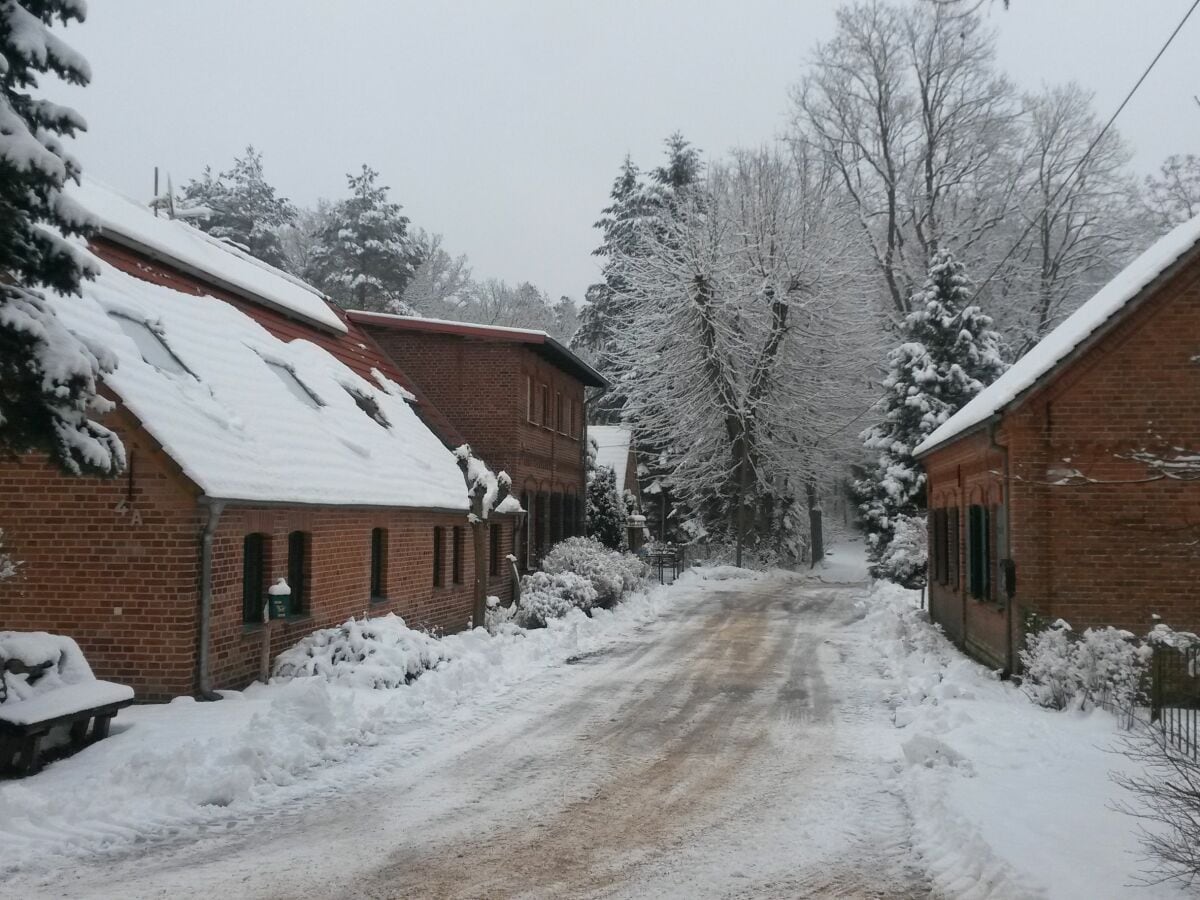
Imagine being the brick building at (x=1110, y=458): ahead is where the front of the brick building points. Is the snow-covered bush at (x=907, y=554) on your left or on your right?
on your right

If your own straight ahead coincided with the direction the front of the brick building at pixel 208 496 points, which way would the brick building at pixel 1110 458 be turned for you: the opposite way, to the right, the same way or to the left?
the opposite way

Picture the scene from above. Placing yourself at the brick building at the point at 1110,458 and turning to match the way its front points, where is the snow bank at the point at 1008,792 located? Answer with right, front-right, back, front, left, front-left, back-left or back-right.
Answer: left

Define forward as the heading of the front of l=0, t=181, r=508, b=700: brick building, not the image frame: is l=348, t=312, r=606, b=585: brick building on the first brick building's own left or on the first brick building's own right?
on the first brick building's own left

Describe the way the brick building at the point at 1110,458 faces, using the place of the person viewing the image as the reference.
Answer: facing to the left of the viewer

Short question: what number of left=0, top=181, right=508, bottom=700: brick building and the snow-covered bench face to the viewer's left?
0

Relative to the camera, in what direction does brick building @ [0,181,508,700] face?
facing the viewer and to the right of the viewer

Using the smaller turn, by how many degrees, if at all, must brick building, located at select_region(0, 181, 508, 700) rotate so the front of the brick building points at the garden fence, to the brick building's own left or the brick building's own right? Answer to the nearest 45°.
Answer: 0° — it already faces it

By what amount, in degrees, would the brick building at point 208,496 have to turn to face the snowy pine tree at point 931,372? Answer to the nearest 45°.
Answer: approximately 90° to its left

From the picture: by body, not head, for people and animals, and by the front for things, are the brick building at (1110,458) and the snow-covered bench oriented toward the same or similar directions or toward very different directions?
very different directions

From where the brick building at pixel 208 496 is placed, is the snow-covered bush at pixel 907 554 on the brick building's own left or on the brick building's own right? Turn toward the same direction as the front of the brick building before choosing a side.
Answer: on the brick building's own left

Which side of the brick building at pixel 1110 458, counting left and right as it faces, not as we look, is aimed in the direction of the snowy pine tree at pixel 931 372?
right

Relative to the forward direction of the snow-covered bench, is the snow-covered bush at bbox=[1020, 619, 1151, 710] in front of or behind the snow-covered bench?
in front
